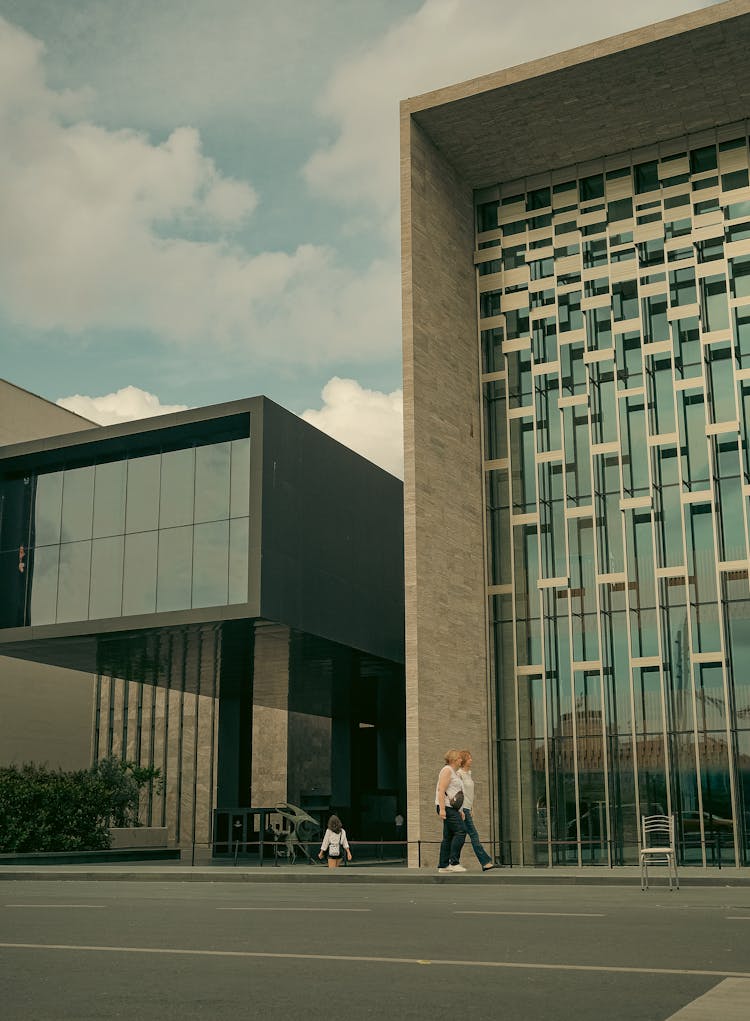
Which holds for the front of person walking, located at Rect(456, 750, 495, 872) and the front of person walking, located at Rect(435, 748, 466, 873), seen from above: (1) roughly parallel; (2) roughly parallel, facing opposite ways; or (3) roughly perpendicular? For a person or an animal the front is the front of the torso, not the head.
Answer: roughly parallel

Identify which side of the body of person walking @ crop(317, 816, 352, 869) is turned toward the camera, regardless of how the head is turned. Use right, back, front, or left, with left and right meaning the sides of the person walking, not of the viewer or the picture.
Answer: back

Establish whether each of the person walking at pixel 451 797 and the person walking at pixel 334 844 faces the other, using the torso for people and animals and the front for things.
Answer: no

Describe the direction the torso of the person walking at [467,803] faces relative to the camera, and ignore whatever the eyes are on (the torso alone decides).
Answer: to the viewer's right

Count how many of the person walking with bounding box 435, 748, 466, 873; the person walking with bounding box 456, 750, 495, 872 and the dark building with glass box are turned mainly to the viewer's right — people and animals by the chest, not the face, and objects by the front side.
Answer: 2

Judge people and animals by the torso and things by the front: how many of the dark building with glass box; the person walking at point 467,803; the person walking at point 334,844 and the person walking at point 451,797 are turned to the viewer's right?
2

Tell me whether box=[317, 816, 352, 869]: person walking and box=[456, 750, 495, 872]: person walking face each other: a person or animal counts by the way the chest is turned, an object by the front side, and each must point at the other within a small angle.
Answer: no

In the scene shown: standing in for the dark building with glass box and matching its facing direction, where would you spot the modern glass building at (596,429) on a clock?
The modern glass building is roughly at 8 o'clock from the dark building with glass box.

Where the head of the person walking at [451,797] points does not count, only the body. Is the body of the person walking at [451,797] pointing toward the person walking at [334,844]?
no

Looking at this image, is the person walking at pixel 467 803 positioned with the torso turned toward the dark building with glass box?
no

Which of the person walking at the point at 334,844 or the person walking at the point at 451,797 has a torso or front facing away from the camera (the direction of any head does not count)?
the person walking at the point at 334,844

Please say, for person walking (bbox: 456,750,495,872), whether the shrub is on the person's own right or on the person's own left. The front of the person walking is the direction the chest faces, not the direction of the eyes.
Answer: on the person's own left

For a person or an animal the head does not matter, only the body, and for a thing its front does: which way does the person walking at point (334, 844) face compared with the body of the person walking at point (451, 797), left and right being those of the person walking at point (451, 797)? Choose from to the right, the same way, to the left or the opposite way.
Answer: to the left

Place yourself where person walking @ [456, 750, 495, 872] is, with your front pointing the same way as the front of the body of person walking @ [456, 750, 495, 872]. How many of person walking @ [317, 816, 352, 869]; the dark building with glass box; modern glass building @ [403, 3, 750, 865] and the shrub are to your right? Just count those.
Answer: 0

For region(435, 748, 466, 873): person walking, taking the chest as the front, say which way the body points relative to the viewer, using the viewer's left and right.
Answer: facing to the right of the viewer
